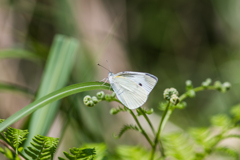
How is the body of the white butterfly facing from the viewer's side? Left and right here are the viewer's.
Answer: facing to the left of the viewer
